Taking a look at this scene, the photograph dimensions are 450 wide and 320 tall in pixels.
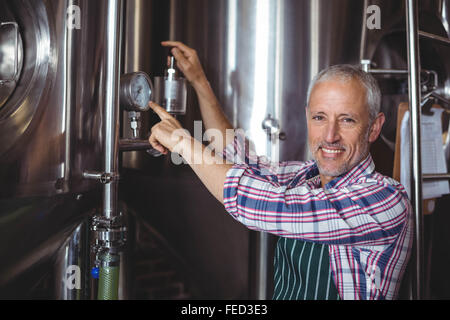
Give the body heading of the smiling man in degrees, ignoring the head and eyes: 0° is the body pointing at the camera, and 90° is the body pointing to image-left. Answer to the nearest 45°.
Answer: approximately 45°

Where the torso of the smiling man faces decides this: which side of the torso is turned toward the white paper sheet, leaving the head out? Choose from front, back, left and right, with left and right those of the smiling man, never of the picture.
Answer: back
